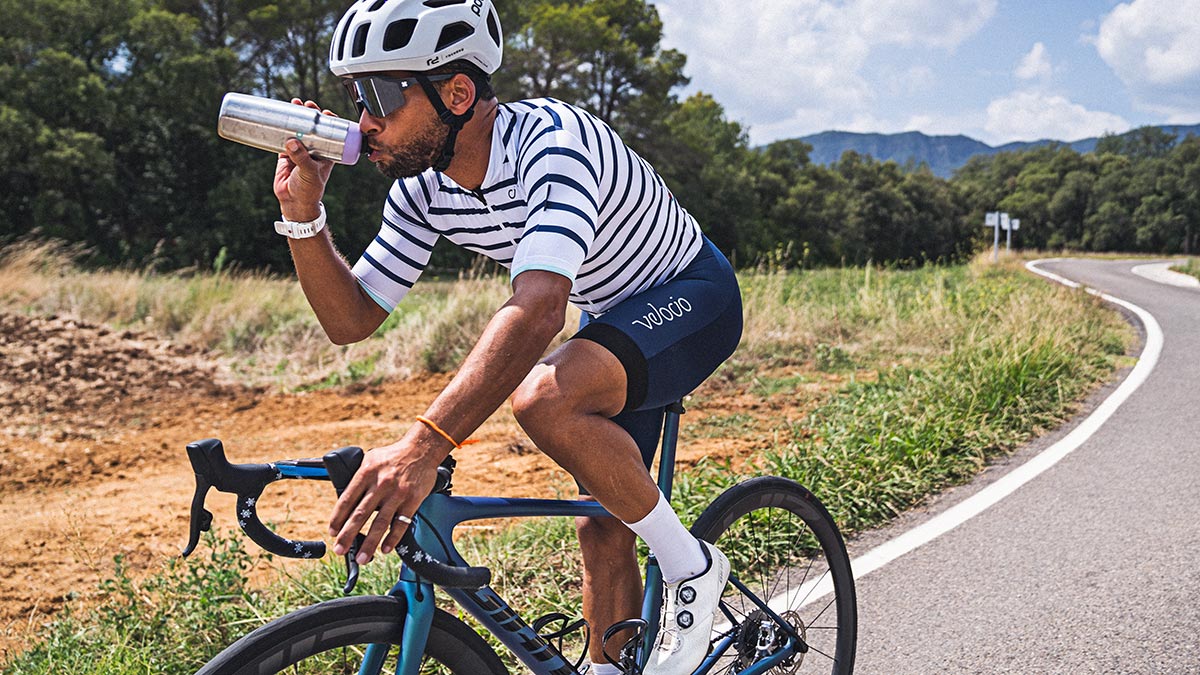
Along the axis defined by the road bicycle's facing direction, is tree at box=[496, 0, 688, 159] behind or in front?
behind

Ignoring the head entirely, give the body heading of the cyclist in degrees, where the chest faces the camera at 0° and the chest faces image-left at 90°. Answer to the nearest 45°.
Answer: approximately 45°

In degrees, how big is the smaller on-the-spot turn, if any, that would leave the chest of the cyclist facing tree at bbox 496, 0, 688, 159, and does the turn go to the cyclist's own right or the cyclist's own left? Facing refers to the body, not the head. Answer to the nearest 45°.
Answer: approximately 135° to the cyclist's own right

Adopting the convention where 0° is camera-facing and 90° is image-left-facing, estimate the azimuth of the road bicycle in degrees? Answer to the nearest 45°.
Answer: approximately 45°
